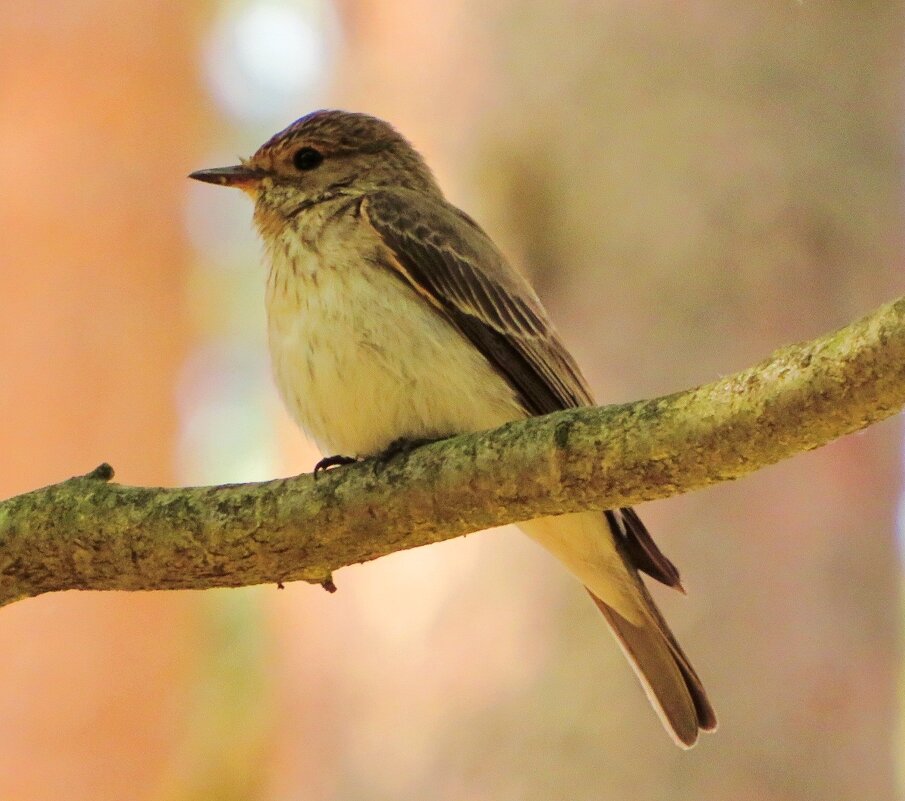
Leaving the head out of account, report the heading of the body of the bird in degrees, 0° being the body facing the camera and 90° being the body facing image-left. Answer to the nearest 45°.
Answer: approximately 90°
